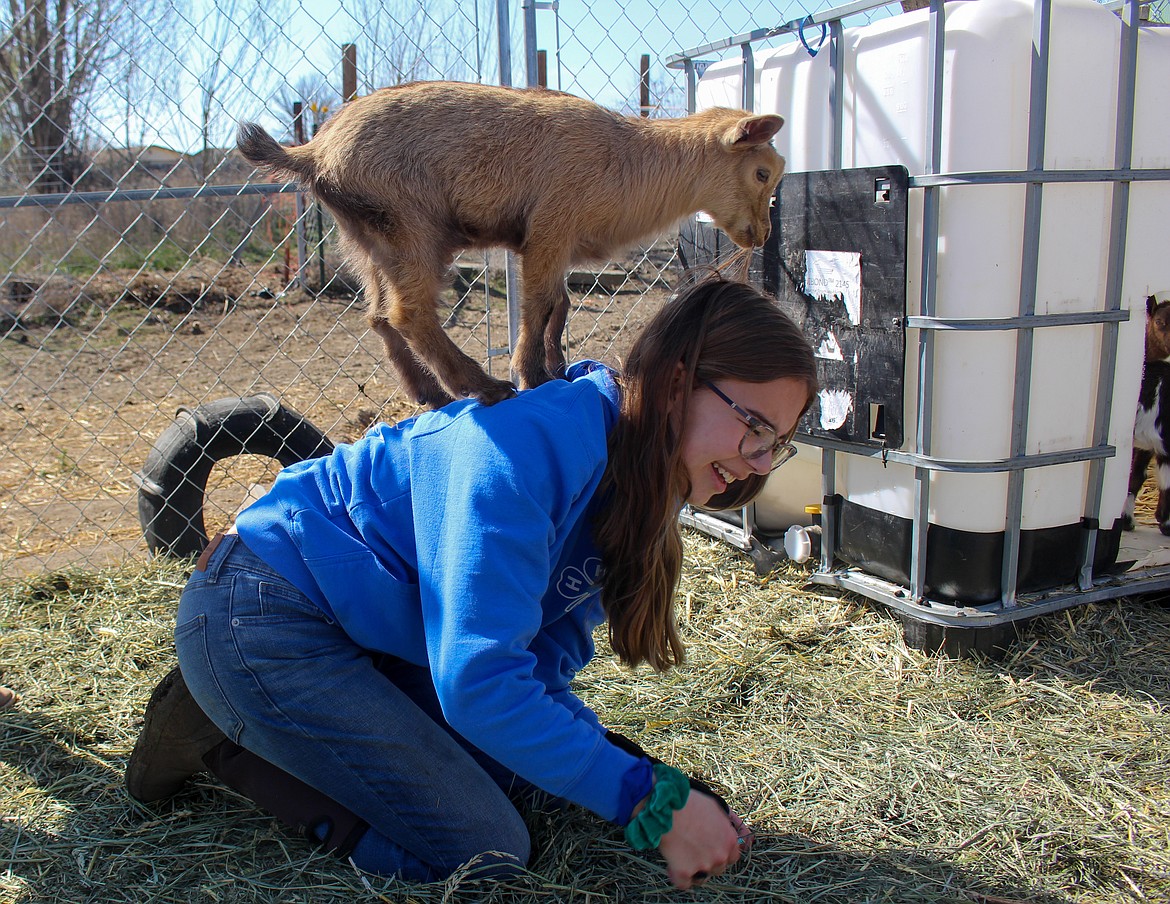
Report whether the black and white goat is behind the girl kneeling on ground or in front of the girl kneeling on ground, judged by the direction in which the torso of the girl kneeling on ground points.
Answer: in front

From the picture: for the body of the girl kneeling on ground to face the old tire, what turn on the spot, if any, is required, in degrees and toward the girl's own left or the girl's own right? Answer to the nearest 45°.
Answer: approximately 135° to the girl's own left

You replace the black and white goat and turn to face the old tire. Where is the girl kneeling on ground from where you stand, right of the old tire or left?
left

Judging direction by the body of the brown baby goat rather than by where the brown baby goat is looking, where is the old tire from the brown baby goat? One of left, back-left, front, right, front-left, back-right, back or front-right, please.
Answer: back-left

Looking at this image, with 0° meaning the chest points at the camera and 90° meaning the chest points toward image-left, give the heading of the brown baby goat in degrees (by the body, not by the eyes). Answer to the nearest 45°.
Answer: approximately 270°

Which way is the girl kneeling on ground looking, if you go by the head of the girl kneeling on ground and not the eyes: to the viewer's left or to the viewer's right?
to the viewer's right

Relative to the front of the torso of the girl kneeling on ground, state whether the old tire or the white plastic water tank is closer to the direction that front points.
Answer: the white plastic water tank

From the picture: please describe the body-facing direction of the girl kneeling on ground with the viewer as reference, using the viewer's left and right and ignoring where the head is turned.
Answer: facing to the right of the viewer
